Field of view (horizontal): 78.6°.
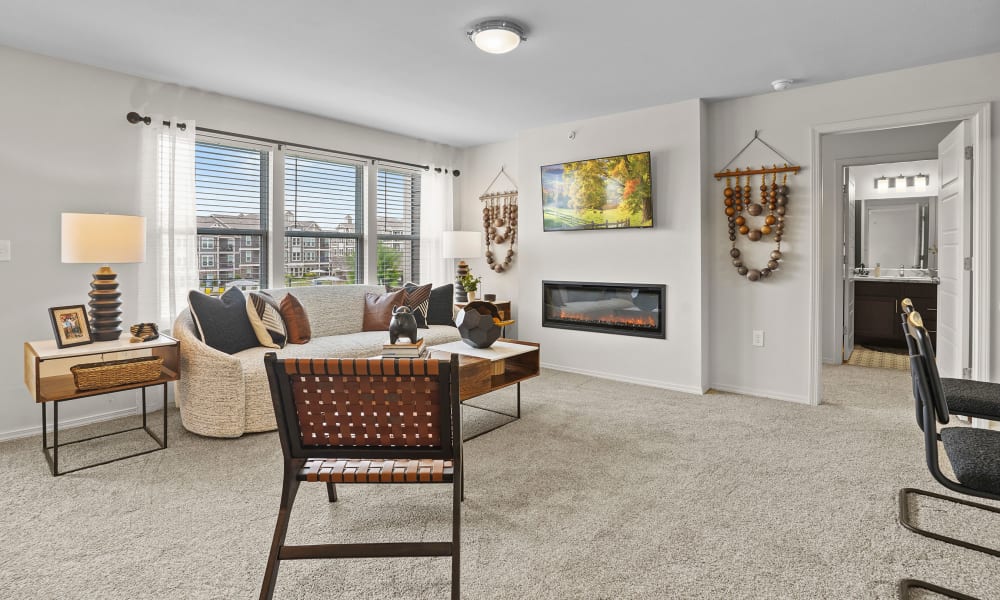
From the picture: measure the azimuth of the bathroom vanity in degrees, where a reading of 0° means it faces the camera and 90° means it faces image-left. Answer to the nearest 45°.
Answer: approximately 0°

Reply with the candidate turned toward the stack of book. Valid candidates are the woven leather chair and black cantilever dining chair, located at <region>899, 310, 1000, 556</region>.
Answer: the woven leather chair

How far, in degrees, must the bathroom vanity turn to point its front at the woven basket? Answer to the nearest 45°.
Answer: approximately 45° to its right

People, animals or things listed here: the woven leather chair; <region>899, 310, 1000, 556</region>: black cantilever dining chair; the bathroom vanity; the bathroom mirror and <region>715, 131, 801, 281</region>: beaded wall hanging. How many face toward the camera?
3

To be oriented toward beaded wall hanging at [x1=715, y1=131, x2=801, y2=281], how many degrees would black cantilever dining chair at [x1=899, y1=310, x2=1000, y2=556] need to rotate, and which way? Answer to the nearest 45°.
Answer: approximately 135° to its left

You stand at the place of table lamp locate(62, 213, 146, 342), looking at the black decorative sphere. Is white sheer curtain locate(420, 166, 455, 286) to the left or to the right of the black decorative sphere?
left

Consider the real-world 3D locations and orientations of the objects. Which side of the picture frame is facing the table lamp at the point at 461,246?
left

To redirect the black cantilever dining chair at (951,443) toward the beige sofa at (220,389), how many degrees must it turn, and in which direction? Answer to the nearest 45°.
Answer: approximately 180°

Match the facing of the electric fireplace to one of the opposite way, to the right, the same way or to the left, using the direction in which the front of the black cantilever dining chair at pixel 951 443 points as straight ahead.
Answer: to the right

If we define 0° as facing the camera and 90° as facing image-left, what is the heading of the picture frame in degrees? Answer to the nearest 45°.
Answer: approximately 0°

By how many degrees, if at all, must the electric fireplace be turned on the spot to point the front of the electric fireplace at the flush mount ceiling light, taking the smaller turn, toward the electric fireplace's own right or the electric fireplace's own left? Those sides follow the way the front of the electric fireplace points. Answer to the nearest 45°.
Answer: approximately 45° to the electric fireplace's own left

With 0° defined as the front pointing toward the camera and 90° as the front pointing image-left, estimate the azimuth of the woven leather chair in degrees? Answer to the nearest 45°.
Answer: approximately 180°

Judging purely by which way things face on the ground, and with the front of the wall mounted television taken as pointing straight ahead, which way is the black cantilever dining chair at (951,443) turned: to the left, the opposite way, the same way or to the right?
to the left

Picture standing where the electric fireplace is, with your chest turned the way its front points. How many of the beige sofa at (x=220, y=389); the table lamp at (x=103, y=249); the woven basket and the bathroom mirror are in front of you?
3

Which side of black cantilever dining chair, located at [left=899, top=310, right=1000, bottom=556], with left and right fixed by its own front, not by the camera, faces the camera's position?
right

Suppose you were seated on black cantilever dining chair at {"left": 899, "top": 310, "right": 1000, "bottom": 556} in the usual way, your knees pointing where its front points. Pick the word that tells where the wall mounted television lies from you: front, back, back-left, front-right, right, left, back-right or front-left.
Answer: back-left
